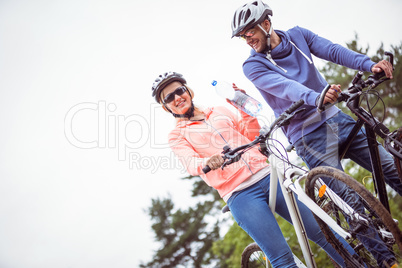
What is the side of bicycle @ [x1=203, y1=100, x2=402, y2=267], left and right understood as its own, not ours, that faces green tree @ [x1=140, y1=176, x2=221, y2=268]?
back

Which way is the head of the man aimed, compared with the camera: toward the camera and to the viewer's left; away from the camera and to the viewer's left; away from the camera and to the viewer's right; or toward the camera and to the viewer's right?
toward the camera and to the viewer's left

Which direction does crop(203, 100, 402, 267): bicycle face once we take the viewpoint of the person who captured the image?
facing the viewer and to the right of the viewer
